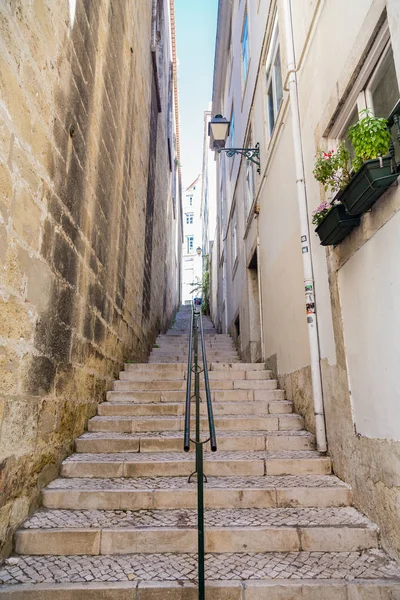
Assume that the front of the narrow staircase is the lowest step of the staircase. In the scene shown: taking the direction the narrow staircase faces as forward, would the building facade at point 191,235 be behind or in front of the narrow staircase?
behind

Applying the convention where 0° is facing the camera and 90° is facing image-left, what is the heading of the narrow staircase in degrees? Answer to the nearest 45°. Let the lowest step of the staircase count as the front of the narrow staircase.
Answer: approximately 0°
